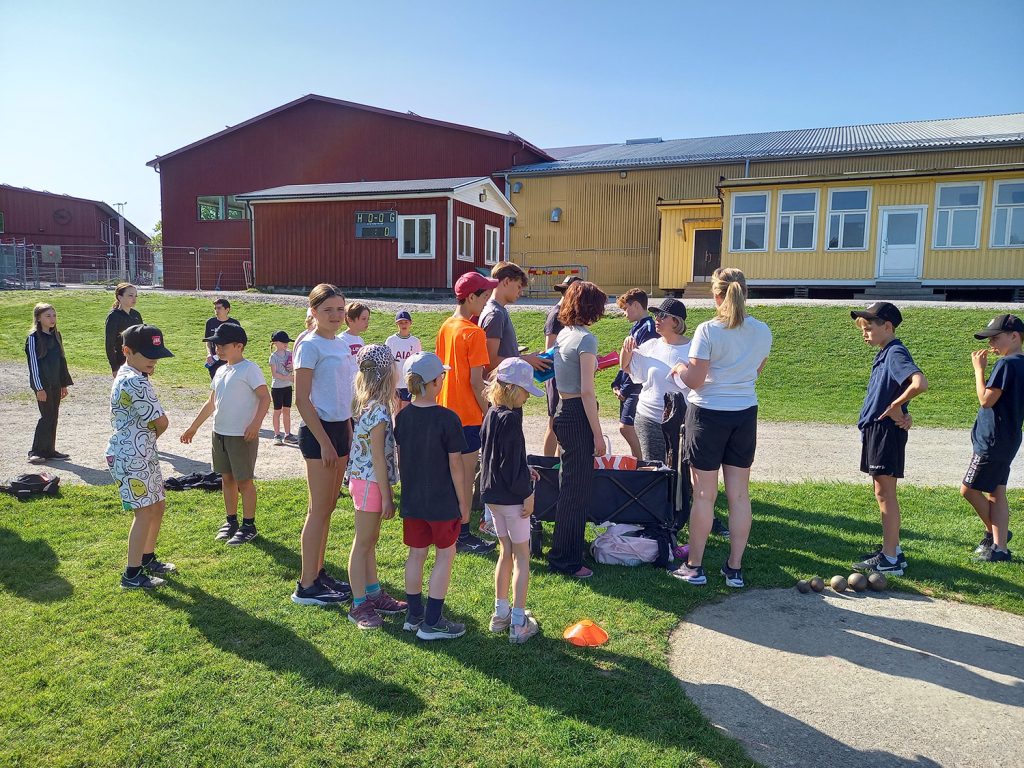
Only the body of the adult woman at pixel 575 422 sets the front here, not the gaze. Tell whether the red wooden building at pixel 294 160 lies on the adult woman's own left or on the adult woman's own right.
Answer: on the adult woman's own left

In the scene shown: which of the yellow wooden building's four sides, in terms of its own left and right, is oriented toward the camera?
front

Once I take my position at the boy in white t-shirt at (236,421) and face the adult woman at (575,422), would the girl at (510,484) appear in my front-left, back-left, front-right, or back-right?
front-right

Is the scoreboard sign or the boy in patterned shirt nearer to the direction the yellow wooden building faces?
the boy in patterned shirt

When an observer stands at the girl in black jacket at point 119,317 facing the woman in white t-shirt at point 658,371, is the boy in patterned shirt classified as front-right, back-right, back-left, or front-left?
front-right

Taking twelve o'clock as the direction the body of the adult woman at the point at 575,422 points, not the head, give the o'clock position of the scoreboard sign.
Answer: The scoreboard sign is roughly at 10 o'clock from the adult woman.

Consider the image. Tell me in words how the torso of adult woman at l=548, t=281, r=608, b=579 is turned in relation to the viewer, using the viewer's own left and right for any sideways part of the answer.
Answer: facing away from the viewer and to the right of the viewer

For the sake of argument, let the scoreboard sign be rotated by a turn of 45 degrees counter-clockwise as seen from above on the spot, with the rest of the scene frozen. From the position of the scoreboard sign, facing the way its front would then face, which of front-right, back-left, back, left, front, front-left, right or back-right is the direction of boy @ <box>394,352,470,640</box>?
front-right

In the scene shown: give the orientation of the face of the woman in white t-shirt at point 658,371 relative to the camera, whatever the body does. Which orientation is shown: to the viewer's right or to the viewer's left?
to the viewer's left

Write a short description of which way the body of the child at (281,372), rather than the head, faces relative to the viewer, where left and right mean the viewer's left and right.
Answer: facing the viewer and to the right of the viewer

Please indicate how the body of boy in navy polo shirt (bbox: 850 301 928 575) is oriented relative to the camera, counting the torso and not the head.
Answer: to the viewer's left

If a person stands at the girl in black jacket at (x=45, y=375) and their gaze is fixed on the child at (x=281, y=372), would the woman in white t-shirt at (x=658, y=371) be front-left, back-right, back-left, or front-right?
front-right

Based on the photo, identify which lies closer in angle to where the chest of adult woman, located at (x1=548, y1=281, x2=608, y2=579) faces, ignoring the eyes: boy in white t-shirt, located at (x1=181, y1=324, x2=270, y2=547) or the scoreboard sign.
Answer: the scoreboard sign

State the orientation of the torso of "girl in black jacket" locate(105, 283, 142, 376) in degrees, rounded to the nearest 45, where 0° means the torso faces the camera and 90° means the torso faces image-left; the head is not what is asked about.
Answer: approximately 315°

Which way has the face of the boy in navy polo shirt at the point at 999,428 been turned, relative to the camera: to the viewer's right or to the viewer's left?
to the viewer's left

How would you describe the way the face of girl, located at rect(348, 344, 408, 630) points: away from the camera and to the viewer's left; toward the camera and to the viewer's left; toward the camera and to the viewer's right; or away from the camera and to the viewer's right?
away from the camera and to the viewer's right

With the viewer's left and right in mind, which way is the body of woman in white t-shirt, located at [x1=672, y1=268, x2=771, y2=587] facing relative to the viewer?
facing away from the viewer and to the left of the viewer
